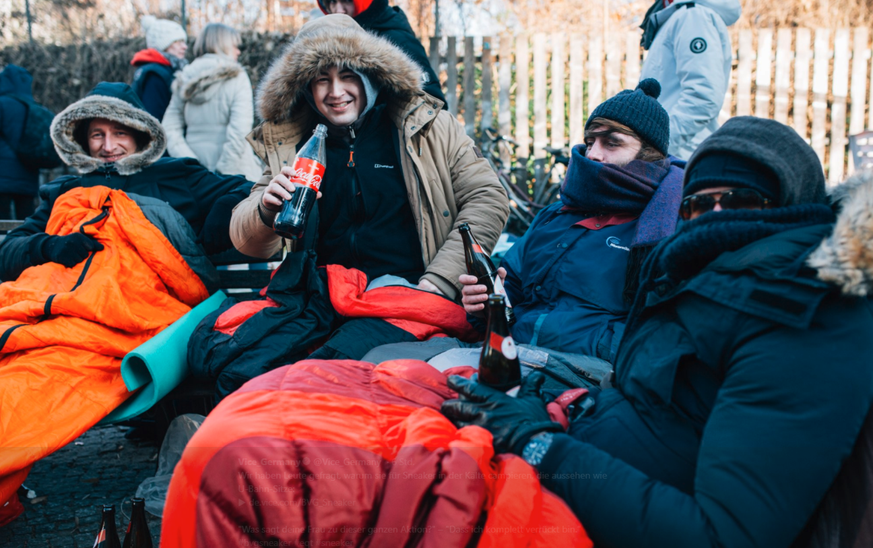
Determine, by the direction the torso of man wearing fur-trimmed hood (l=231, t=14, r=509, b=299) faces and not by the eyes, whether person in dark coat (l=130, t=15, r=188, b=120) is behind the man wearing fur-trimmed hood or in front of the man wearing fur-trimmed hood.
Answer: behind

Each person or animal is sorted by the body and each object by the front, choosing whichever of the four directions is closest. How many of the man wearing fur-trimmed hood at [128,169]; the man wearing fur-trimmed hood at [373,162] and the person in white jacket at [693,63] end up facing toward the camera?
2

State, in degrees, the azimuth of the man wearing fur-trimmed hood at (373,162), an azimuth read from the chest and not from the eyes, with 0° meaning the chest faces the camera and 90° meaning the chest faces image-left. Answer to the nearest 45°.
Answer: approximately 0°

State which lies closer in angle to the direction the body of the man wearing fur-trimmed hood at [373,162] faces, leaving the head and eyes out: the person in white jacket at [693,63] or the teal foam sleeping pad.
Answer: the teal foam sleeping pad
